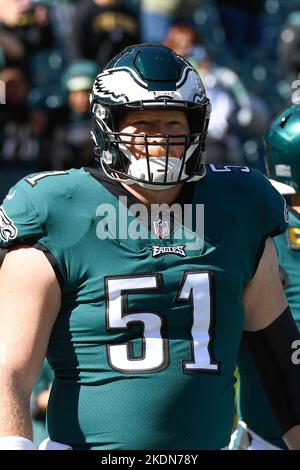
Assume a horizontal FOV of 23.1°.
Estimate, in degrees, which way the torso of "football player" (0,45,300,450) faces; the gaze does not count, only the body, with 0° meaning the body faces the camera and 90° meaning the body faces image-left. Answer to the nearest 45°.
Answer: approximately 0°

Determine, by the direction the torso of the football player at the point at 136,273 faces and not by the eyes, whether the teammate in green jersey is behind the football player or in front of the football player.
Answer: behind
